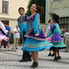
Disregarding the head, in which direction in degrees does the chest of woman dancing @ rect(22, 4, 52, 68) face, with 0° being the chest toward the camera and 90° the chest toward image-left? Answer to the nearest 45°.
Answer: approximately 45°
